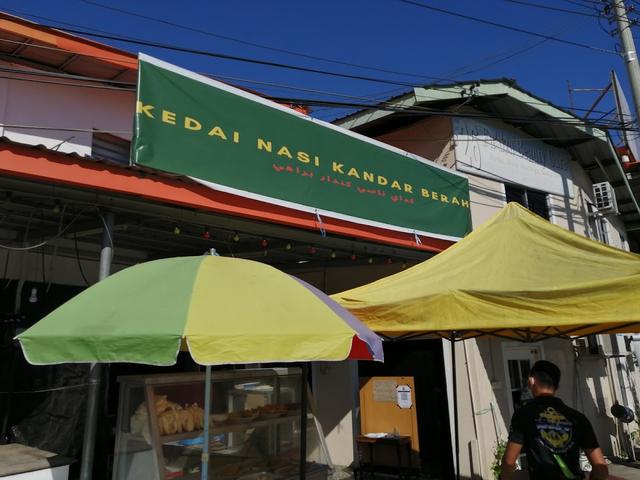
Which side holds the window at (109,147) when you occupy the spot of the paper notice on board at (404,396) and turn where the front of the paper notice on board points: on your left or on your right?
on your right

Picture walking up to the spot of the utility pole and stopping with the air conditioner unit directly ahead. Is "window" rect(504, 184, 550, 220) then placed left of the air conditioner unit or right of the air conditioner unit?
left

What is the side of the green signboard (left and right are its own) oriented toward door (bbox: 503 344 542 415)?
left

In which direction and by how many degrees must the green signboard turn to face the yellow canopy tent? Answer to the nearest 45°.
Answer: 0° — it already faces it

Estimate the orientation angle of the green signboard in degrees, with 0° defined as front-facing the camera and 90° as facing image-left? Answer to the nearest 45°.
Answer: approximately 315°

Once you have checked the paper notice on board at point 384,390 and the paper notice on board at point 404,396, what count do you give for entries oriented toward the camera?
2

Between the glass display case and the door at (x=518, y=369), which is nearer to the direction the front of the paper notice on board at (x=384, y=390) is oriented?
the glass display case
